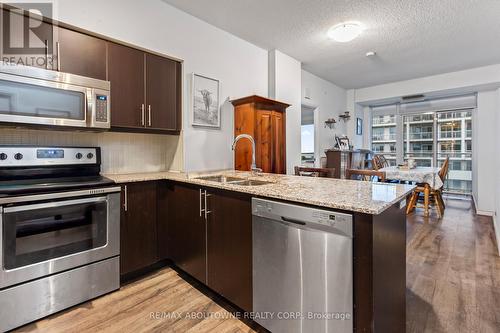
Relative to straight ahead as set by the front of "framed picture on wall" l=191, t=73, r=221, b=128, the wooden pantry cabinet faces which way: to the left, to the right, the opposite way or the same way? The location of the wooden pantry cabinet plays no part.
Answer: the same way

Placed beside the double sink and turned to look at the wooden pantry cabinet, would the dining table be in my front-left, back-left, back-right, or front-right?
front-right

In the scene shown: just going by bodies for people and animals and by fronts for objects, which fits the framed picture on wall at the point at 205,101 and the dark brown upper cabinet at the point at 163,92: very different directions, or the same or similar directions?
same or similar directions

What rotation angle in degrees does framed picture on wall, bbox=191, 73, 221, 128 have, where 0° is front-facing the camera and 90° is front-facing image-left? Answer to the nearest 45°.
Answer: approximately 315°

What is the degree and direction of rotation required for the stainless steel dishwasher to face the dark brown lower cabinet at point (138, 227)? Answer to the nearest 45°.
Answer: approximately 90° to its right

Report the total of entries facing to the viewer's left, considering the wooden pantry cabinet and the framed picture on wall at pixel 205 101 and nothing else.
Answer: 0

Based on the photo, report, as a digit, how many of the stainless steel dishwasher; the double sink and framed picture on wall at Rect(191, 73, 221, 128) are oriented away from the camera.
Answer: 0

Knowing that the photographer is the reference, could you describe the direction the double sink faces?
facing the viewer and to the left of the viewer

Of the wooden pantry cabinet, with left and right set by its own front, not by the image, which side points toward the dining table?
left

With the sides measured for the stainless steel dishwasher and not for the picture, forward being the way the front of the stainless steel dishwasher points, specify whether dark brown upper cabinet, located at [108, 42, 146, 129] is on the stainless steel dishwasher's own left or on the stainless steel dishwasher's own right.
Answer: on the stainless steel dishwasher's own right

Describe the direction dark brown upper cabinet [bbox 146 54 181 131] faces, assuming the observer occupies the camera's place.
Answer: facing the viewer and to the right of the viewer

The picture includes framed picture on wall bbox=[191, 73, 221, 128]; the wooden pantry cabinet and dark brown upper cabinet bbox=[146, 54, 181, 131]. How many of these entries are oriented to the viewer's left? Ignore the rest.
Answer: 0
